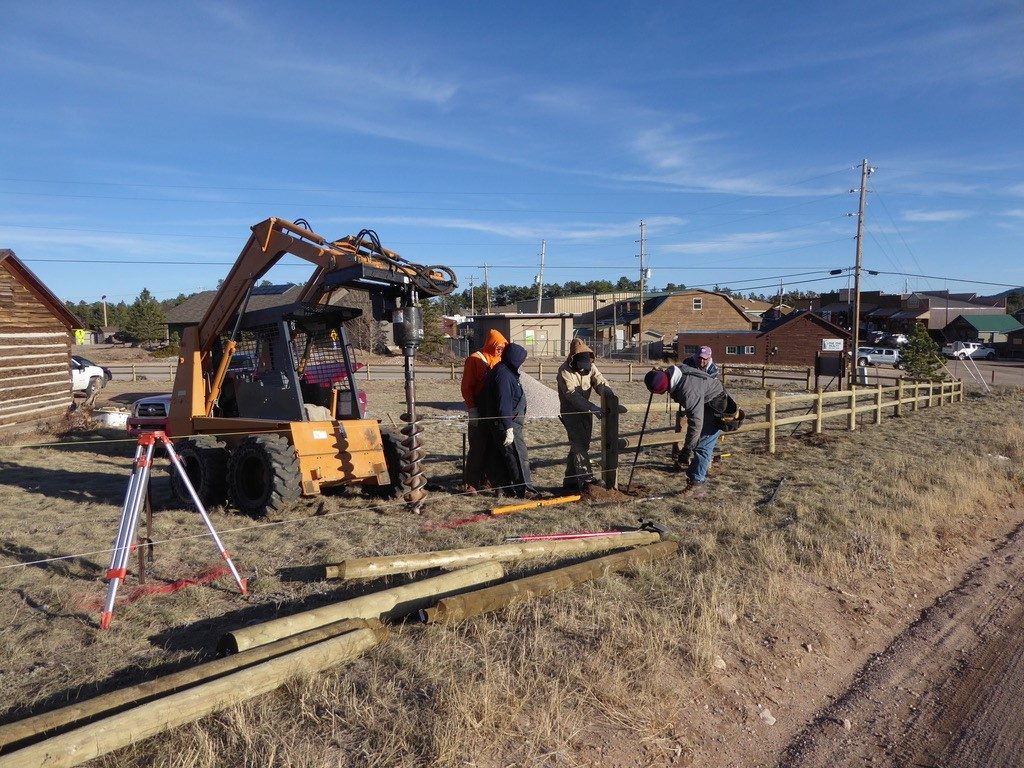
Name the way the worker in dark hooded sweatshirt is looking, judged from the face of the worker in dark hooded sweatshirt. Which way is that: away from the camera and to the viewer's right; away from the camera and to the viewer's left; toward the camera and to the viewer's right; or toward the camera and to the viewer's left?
away from the camera and to the viewer's right

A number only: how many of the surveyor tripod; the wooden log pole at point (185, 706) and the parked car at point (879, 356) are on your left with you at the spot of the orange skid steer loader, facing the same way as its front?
1

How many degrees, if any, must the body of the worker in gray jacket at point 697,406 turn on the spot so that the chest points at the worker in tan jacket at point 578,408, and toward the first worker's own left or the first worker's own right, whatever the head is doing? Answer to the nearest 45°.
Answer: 0° — they already face them

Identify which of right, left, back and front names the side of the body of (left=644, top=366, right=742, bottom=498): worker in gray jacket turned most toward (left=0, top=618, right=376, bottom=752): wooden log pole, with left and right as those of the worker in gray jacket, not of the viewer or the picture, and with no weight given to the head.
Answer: left

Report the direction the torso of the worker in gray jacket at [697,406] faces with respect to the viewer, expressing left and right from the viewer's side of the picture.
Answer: facing to the left of the viewer

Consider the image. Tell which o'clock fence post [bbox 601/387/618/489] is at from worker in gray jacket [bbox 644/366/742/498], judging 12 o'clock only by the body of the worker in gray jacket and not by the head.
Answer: The fence post is roughly at 12 o'clock from the worker in gray jacket.

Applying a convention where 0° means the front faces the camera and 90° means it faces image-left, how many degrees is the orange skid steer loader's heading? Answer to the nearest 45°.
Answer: approximately 315°

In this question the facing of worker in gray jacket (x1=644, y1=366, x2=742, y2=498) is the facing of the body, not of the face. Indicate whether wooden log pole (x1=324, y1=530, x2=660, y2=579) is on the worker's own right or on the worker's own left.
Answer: on the worker's own left

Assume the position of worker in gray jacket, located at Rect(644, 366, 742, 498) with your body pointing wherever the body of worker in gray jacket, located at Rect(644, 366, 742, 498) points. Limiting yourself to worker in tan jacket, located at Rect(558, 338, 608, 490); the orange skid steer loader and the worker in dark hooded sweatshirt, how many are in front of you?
3

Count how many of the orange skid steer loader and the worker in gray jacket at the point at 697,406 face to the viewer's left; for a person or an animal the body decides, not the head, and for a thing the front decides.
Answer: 1

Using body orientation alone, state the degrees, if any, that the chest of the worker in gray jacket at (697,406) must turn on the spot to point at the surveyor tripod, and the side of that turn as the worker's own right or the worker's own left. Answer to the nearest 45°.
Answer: approximately 45° to the worker's own left

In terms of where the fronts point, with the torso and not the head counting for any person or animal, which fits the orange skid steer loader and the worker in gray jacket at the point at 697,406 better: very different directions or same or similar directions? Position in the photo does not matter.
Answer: very different directions

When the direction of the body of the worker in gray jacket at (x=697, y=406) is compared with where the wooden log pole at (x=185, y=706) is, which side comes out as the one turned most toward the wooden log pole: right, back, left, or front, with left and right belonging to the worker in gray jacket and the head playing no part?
left
